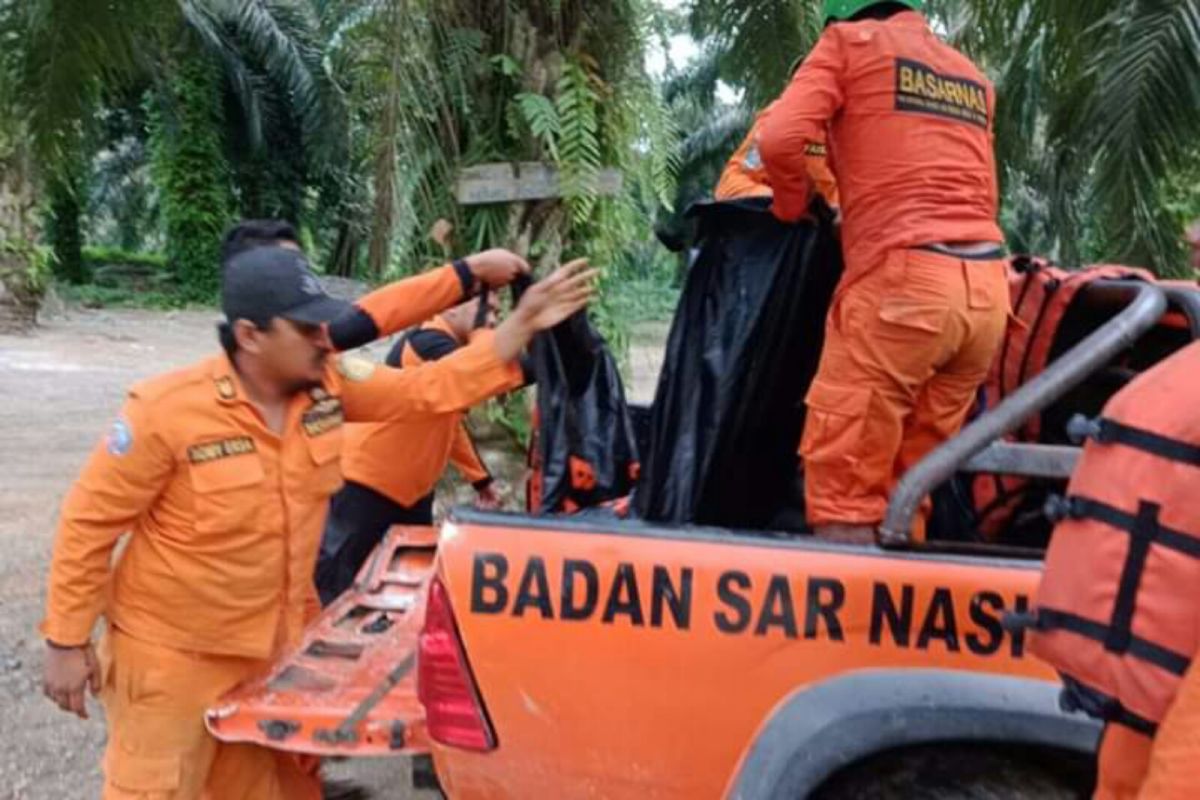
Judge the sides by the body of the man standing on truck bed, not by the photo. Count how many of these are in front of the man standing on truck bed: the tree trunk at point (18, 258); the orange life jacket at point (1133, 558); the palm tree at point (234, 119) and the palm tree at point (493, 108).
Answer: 3

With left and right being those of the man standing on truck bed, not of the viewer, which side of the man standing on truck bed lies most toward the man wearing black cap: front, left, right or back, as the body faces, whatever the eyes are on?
left

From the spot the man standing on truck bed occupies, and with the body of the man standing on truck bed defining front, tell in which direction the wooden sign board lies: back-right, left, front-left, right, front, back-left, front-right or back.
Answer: front

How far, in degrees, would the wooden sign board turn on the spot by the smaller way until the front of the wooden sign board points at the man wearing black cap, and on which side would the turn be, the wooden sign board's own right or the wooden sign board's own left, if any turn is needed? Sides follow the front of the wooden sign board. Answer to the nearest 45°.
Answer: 0° — it already faces them

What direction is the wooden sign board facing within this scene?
toward the camera

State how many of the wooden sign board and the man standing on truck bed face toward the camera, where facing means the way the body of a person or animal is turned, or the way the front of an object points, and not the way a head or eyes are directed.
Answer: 1

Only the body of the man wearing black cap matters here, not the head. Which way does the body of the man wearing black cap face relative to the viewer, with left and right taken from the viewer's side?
facing the viewer and to the right of the viewer

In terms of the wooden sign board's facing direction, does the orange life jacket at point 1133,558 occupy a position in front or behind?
in front

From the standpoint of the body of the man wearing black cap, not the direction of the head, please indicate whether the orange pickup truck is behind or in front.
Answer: in front

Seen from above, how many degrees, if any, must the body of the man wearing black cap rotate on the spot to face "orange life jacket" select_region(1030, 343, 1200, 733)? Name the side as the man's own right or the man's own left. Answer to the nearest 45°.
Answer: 0° — they already face it

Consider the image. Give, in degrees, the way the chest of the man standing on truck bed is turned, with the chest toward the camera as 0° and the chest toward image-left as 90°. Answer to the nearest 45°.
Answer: approximately 135°

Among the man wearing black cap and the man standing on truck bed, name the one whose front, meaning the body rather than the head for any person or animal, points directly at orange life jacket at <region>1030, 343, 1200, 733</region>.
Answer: the man wearing black cap

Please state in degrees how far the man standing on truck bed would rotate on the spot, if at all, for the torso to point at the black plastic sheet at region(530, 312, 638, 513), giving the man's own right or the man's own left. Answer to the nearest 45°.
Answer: approximately 45° to the man's own left
